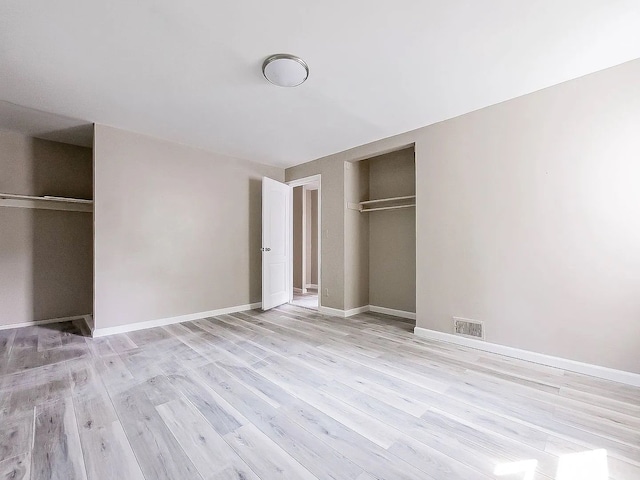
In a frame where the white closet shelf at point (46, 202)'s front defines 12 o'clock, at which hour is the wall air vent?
The wall air vent is roughly at 11 o'clock from the white closet shelf.

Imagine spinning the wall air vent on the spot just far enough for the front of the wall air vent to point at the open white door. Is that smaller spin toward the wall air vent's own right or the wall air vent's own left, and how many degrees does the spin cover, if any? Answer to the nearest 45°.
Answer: approximately 45° to the wall air vent's own right

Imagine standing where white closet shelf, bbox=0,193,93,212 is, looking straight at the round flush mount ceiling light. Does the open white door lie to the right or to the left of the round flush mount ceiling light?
left

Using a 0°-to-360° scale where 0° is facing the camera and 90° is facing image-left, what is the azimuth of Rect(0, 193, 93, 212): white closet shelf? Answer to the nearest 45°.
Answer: approximately 0°

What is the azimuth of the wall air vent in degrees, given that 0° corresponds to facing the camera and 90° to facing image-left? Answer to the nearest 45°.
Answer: approximately 45°

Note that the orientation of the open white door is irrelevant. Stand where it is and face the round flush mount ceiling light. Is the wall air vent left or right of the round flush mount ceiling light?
left

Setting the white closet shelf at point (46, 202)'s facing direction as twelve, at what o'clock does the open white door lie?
The open white door is roughly at 10 o'clock from the white closet shelf.

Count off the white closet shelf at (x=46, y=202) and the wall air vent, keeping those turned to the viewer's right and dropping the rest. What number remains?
0

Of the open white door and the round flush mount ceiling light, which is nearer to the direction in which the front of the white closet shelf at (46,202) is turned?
the round flush mount ceiling light

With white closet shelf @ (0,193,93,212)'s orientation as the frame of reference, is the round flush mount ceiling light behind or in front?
in front
